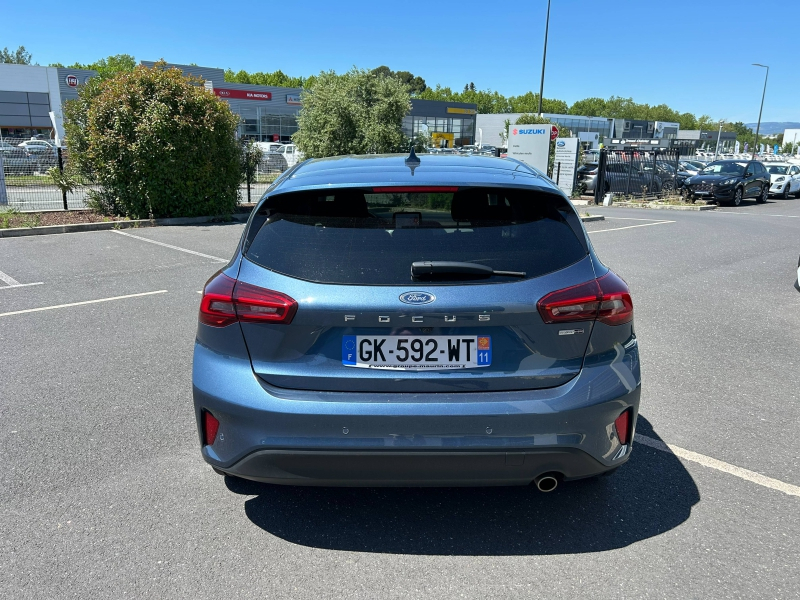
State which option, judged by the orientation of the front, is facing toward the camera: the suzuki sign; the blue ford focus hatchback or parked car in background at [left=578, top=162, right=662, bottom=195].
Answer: the suzuki sign

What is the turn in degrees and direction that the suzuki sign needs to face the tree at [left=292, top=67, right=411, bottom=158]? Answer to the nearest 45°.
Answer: approximately 90° to its right

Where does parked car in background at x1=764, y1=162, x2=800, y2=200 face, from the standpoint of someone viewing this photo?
facing the viewer and to the left of the viewer

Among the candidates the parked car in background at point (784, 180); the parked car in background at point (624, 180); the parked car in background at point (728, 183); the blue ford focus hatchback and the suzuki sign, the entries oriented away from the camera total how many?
1

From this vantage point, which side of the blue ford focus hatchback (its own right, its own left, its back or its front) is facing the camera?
back

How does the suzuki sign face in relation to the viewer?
toward the camera

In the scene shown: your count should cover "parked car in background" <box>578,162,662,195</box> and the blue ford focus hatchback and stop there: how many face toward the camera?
0

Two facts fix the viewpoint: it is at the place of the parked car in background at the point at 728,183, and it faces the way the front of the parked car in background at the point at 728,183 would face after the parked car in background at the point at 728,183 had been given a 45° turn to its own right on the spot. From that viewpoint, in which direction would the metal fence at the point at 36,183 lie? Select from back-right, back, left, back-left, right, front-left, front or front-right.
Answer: front-left

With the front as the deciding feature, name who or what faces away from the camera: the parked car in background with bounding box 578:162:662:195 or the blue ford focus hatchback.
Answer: the blue ford focus hatchback

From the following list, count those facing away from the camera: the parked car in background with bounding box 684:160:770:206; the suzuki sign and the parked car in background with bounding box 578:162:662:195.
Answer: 0

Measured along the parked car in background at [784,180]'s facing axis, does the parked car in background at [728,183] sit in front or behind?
in front

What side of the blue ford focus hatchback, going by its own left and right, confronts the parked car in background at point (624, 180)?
front
